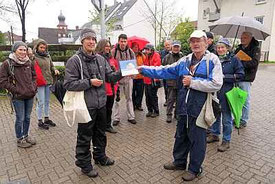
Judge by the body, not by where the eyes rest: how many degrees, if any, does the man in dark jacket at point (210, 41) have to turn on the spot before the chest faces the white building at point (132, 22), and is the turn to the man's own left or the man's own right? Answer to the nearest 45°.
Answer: approximately 135° to the man's own right

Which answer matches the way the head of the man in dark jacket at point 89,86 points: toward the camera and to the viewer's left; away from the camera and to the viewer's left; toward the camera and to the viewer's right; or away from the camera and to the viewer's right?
toward the camera and to the viewer's right

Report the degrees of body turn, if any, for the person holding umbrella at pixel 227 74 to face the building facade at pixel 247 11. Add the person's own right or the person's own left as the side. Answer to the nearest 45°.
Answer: approximately 135° to the person's own right

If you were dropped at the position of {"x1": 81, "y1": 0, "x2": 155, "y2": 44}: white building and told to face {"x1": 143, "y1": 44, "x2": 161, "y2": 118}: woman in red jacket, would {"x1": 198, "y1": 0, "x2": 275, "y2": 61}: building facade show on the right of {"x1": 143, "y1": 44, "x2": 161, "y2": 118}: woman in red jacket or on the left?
left

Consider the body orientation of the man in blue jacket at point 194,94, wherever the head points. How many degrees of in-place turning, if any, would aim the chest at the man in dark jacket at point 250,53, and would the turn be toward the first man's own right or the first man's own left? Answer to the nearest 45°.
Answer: approximately 180°

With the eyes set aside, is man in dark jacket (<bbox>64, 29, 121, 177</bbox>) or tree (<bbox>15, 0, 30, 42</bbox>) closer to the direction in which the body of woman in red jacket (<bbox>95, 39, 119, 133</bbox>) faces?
the man in dark jacket

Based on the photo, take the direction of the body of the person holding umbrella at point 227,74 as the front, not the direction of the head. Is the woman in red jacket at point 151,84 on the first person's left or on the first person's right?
on the first person's right

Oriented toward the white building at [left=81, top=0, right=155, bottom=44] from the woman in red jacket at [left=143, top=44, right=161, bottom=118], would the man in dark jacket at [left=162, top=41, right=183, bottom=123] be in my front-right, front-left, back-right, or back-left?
back-right

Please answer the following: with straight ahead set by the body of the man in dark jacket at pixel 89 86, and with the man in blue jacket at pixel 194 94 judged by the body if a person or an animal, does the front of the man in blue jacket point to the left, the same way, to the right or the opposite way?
to the right

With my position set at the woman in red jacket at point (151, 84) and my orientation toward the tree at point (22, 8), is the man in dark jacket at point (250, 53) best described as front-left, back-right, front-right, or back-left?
back-right
